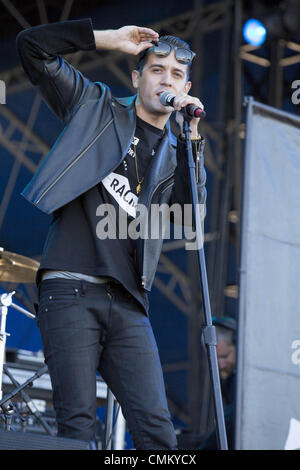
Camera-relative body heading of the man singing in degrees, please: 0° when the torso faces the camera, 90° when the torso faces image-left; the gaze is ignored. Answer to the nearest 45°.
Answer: approximately 315°

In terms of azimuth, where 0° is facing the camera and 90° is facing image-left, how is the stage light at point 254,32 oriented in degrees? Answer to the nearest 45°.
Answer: approximately 0°

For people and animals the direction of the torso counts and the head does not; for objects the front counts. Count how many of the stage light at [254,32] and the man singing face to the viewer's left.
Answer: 0

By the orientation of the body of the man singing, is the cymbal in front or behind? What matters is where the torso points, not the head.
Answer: behind

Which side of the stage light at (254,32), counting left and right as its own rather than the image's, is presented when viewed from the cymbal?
front

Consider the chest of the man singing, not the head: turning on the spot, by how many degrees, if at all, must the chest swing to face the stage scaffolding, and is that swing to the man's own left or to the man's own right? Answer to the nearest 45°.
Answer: approximately 135° to the man's own left

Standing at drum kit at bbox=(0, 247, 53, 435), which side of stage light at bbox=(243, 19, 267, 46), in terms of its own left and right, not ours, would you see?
front
